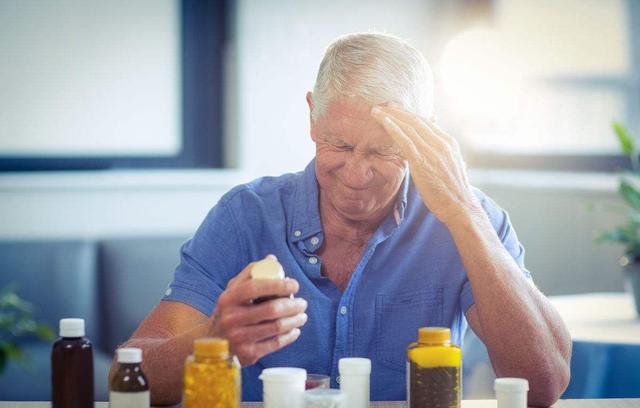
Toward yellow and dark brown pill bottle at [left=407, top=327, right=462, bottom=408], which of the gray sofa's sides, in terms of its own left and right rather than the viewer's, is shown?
front

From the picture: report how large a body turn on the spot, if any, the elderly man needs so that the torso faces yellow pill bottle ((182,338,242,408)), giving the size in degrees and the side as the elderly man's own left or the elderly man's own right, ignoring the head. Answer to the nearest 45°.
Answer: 0° — they already face it

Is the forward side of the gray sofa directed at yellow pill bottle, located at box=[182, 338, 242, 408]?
yes

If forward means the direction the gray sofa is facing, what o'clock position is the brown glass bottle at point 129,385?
The brown glass bottle is roughly at 12 o'clock from the gray sofa.

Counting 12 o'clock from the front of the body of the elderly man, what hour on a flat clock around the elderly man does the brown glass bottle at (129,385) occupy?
The brown glass bottle is roughly at 1 o'clock from the elderly man.

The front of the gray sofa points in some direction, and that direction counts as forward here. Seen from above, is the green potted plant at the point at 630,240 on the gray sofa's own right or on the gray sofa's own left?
on the gray sofa's own left

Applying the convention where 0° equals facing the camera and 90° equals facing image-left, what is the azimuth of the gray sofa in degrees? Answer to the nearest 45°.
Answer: approximately 0°

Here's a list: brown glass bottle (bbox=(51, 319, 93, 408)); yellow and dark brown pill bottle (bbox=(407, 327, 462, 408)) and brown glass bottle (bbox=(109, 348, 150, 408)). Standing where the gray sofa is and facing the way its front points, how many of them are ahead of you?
3

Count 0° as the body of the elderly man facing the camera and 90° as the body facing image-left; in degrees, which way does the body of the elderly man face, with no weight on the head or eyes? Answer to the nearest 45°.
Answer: approximately 0°

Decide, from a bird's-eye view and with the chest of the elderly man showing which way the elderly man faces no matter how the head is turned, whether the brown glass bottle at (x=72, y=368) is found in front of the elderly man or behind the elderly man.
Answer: in front

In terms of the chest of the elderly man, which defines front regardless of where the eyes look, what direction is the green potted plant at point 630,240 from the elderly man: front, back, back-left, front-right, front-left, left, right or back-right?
back-left

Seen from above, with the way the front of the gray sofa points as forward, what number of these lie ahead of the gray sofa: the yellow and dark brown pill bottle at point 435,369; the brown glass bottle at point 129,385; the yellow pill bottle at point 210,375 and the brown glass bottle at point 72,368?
4

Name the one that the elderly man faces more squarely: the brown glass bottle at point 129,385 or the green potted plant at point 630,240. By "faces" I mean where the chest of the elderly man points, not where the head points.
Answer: the brown glass bottle
